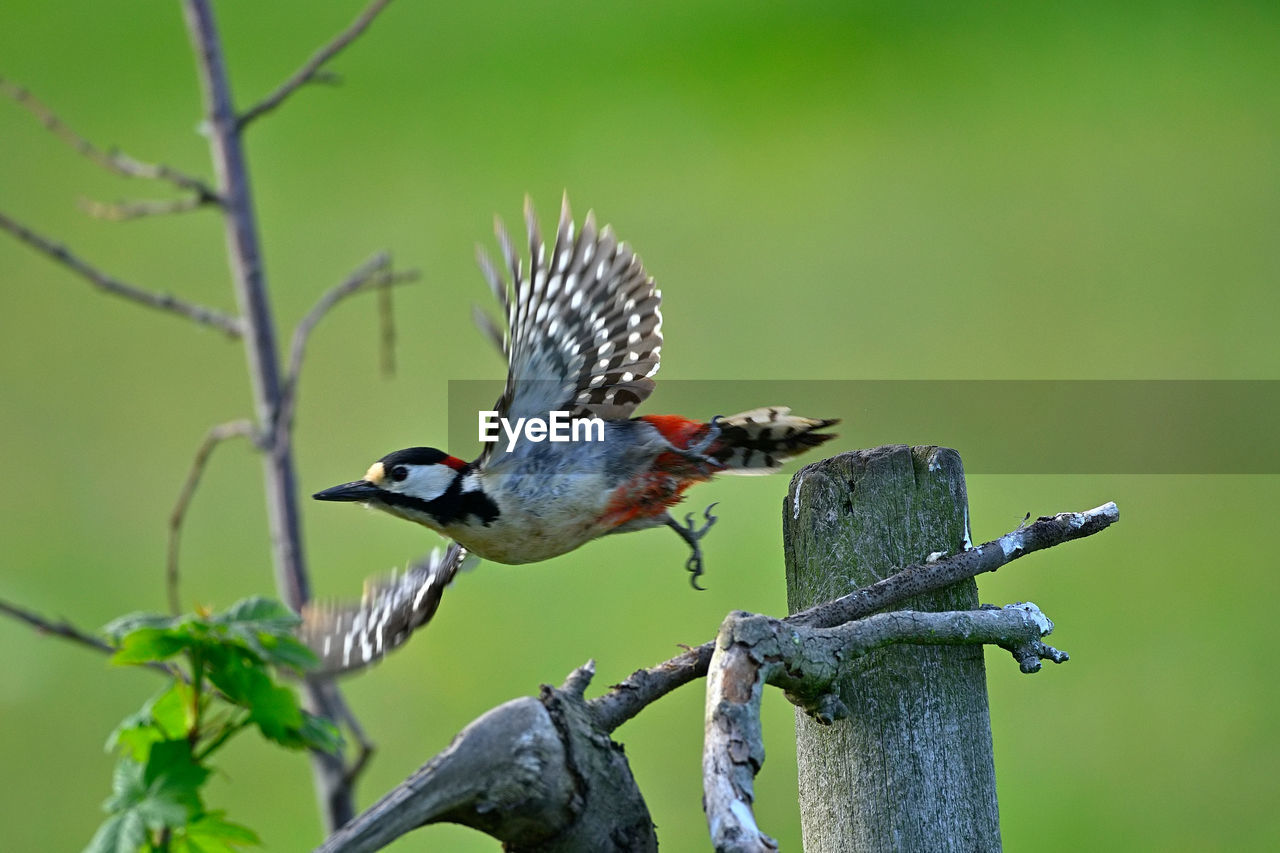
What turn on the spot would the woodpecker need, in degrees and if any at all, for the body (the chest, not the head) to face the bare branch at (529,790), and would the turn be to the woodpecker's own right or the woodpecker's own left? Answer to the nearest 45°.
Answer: approximately 90° to the woodpecker's own left

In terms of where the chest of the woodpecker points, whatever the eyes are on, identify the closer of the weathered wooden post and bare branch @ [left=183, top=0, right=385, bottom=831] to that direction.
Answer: the bare branch

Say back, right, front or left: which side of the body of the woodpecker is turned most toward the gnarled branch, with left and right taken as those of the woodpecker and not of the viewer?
back

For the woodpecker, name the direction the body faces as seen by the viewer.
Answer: to the viewer's left

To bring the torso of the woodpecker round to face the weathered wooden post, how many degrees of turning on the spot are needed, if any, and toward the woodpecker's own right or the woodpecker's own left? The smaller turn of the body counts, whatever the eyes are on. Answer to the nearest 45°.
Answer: approximately 135° to the woodpecker's own left

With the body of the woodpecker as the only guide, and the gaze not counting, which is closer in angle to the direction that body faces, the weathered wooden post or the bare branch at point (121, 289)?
the bare branch

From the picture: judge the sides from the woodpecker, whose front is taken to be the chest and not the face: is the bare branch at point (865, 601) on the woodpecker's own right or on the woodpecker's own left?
on the woodpecker's own left
